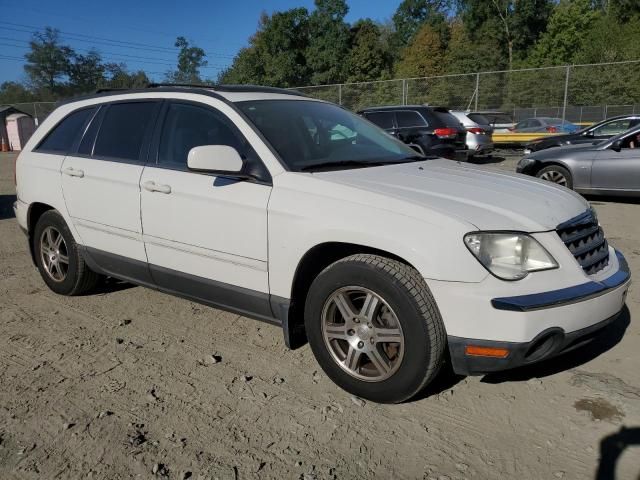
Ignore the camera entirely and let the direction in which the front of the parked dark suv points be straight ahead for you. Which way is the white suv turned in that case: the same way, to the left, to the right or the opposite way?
the opposite way

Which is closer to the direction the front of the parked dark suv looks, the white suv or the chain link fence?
the chain link fence

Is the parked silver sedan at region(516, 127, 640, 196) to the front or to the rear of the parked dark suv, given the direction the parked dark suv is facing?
to the rear

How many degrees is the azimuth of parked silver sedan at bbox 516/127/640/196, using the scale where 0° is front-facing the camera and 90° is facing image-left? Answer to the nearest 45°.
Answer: approximately 90°

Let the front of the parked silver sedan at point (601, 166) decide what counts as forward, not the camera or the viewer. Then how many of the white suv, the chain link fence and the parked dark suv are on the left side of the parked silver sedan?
1

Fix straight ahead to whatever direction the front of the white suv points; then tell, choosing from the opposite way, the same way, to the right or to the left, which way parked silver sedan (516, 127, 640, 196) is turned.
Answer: the opposite way

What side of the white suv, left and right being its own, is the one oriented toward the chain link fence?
left

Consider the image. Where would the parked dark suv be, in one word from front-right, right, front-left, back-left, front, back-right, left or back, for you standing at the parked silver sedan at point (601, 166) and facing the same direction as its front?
front-right

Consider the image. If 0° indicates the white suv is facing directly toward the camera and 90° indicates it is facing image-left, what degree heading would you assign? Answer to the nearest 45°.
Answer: approximately 315°

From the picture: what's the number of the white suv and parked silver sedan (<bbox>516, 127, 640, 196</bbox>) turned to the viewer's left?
1

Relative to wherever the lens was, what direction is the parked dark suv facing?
facing away from the viewer and to the left of the viewer

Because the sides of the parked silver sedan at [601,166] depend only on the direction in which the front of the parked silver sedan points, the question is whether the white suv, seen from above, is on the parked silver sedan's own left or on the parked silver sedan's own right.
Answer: on the parked silver sedan's own left

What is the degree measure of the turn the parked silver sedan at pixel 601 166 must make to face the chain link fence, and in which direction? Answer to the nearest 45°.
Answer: approximately 90° to its right

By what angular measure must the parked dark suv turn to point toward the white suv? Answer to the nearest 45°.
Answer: approximately 135° to its left

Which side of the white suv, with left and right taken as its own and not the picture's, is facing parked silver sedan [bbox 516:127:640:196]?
left
